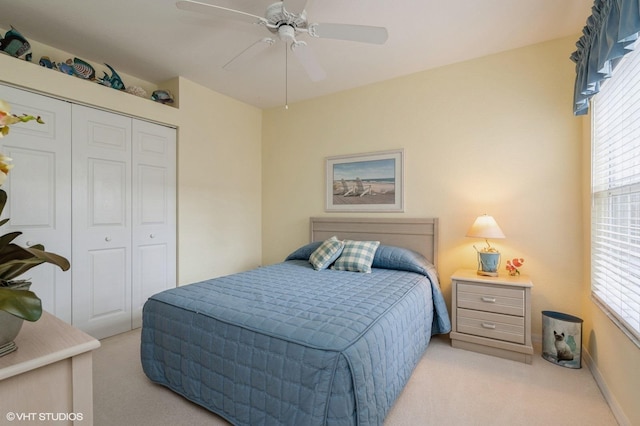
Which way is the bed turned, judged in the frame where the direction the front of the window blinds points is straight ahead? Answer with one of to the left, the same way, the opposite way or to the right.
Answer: to the left

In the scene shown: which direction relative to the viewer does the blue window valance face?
to the viewer's left

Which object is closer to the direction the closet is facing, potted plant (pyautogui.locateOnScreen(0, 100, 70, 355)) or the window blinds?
the window blinds

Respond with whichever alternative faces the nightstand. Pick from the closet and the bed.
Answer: the closet

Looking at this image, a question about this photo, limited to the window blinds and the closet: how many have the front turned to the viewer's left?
1

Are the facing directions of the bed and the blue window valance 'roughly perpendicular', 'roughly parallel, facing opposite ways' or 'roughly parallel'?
roughly perpendicular

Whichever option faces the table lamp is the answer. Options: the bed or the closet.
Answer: the closet

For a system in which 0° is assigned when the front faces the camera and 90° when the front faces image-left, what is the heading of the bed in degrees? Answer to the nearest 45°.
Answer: approximately 45°

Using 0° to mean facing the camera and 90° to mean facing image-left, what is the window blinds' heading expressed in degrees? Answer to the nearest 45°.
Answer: approximately 90°

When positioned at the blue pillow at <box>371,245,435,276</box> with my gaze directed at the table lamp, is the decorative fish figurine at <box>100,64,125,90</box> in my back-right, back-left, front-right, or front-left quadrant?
back-right
